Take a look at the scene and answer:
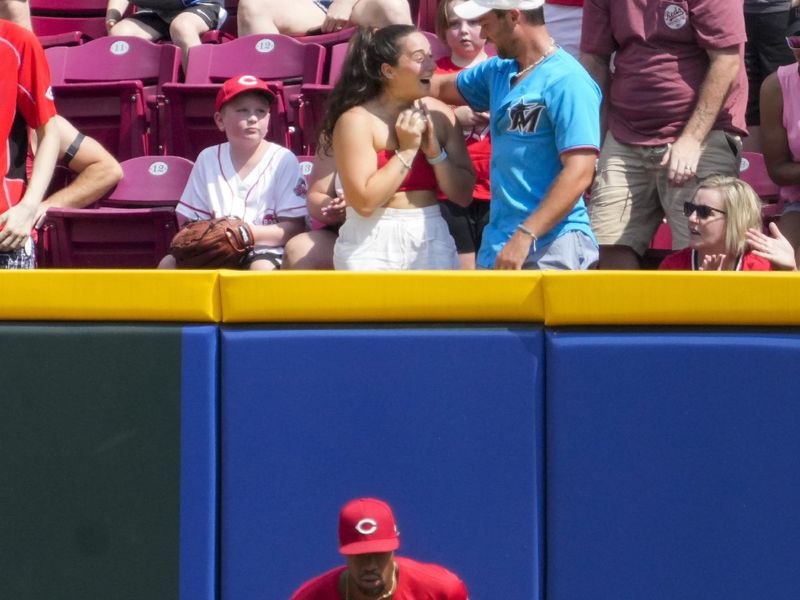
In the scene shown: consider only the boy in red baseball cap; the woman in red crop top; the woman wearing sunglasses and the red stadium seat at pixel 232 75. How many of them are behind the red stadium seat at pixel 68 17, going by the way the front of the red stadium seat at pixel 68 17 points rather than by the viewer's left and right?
0

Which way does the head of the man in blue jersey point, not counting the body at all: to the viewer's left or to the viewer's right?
to the viewer's left

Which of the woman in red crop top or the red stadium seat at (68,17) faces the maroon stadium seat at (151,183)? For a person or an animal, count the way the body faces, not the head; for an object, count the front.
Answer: the red stadium seat at (68,17)

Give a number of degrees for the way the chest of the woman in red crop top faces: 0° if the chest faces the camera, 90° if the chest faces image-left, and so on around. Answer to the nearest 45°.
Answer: approximately 315°

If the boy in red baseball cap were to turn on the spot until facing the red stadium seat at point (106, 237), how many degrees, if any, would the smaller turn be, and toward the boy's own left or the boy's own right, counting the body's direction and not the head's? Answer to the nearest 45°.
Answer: approximately 135° to the boy's own right

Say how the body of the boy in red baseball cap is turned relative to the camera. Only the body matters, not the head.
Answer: toward the camera

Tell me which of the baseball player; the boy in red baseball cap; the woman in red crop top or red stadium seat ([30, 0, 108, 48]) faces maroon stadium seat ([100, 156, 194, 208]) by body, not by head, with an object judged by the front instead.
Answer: red stadium seat ([30, 0, 108, 48])

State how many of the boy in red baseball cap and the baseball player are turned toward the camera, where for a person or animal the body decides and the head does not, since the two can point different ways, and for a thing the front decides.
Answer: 2

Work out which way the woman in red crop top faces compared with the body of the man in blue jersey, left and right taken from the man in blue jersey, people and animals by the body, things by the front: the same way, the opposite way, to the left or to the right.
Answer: to the left

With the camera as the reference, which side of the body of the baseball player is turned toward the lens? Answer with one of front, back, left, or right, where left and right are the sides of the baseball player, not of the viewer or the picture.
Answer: front

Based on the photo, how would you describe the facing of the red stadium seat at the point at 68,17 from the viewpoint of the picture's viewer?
facing the viewer

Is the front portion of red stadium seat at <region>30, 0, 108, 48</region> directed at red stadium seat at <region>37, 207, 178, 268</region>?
yes

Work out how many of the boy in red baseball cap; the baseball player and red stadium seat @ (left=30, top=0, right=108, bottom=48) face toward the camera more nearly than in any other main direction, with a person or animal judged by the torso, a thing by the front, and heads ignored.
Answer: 3

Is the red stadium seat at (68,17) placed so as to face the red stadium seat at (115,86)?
yes
